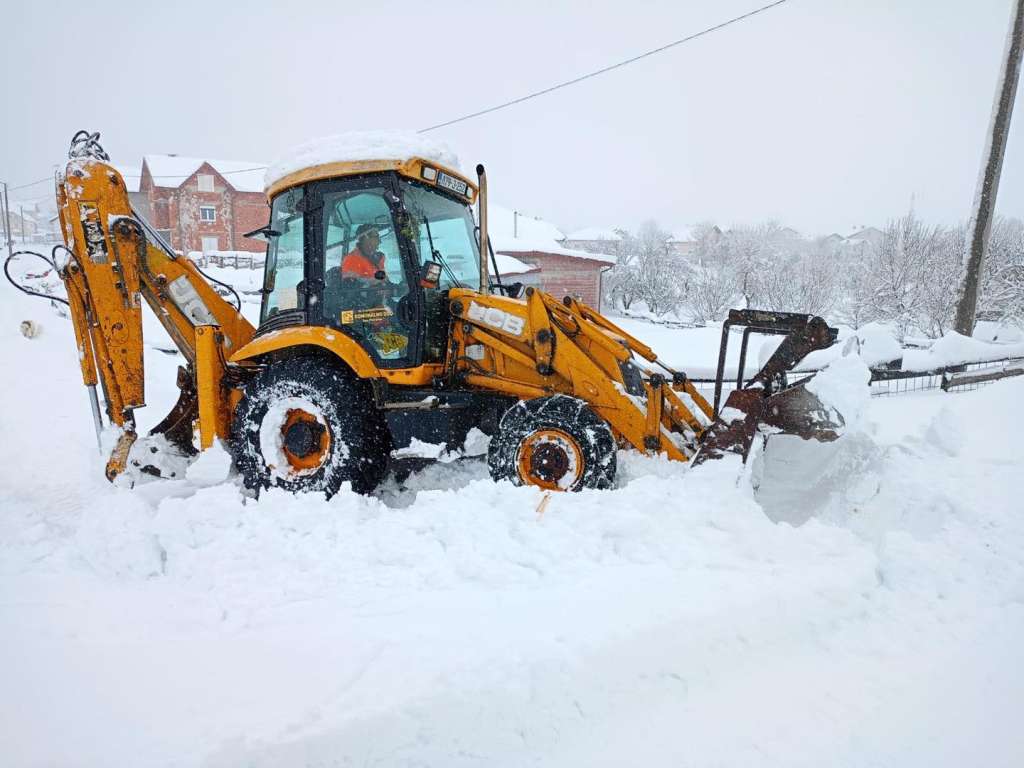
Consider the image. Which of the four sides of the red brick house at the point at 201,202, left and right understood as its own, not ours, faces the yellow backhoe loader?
front

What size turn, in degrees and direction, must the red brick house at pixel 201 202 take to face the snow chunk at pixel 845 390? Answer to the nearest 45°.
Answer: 0° — it already faces it

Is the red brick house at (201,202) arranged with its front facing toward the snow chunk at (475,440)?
yes

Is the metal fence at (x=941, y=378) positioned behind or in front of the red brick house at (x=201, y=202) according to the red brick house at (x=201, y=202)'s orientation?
in front

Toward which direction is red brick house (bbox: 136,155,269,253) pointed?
toward the camera

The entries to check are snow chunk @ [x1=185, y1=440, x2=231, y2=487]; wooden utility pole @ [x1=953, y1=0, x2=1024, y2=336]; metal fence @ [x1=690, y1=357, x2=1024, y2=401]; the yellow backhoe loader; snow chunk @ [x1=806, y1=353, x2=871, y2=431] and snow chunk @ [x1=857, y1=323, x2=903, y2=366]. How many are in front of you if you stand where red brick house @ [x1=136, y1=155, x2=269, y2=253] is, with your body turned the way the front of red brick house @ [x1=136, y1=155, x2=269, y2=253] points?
6

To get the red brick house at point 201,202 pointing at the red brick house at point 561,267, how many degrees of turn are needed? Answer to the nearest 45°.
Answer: approximately 45° to its left

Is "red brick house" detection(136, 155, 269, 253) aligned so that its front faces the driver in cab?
yes

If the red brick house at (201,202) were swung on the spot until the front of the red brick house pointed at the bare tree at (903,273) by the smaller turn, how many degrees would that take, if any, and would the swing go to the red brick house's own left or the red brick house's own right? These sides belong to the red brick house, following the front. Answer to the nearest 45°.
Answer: approximately 45° to the red brick house's own left

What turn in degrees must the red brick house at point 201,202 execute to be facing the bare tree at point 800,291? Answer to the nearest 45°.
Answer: approximately 45° to its left

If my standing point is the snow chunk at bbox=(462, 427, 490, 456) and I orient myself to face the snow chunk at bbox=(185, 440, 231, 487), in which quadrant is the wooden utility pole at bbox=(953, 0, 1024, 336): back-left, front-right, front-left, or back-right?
back-right

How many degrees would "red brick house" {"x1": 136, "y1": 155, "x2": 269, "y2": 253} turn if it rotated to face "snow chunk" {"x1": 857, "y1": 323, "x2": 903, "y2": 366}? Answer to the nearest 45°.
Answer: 0° — it already faces it

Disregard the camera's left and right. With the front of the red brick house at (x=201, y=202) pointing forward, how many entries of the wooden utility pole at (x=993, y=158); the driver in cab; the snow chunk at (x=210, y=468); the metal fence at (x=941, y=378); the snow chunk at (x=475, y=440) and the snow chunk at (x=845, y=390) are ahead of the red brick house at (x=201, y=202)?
6
